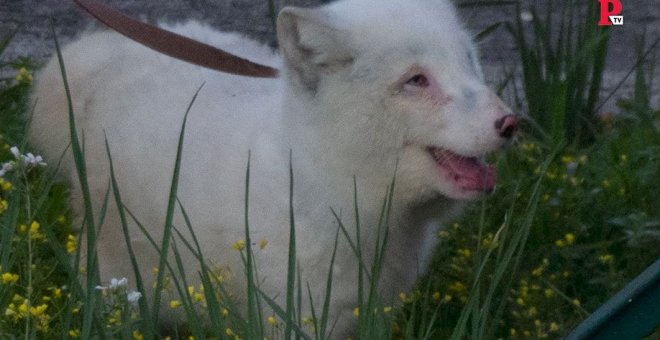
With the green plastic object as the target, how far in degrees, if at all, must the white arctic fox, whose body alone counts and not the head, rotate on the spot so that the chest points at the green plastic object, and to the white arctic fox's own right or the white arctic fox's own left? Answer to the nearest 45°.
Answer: approximately 45° to the white arctic fox's own right

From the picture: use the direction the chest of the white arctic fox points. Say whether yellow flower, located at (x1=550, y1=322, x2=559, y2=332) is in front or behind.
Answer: in front

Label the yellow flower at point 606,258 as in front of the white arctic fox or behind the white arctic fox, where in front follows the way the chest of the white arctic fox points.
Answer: in front

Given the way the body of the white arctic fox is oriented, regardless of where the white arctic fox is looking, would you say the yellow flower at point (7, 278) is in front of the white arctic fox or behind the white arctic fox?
behind

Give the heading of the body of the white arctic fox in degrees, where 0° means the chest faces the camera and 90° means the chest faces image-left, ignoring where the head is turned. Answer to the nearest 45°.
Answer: approximately 270°
